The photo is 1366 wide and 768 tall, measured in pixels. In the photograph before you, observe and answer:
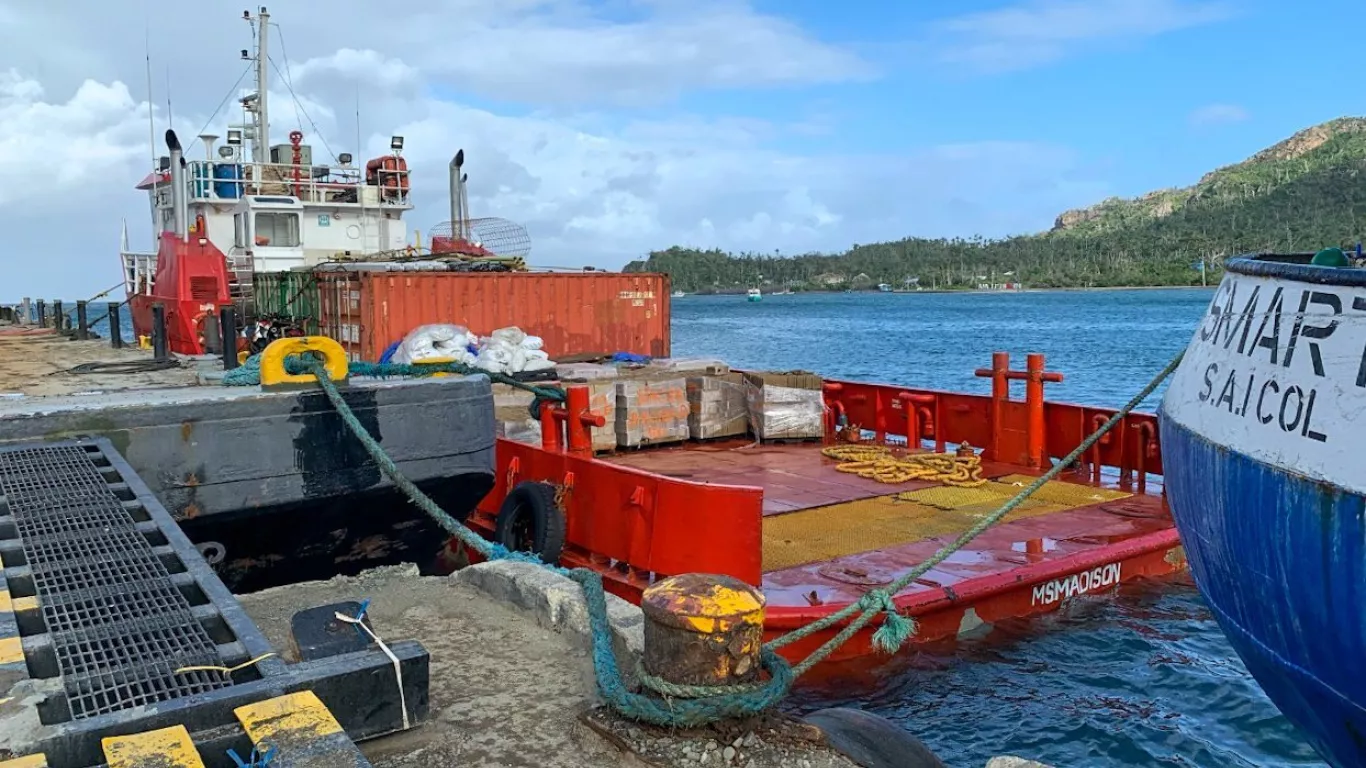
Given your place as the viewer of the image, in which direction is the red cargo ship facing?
facing away from the viewer and to the left of the viewer

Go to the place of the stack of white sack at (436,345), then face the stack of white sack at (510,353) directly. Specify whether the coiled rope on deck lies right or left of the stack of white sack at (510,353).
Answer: right

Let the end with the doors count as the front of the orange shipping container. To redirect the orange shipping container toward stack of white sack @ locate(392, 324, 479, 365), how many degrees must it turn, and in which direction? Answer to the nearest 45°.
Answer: approximately 45° to its left

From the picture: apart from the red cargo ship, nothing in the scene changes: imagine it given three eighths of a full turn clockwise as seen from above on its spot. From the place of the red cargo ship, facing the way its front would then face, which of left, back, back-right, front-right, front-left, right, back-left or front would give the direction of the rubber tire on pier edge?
right
